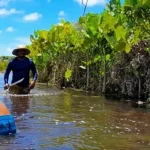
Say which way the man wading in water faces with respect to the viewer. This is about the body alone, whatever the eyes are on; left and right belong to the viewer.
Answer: facing the viewer
